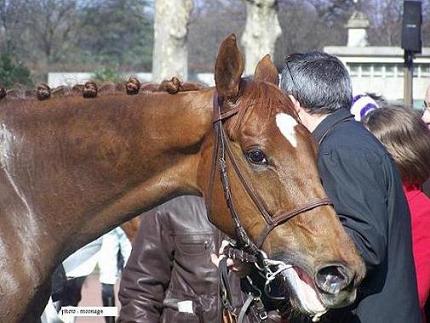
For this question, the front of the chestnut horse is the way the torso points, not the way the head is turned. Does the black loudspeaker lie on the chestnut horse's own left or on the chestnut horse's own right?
on the chestnut horse's own left

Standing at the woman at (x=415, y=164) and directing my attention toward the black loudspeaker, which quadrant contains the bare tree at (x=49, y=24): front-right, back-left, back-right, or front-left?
front-left

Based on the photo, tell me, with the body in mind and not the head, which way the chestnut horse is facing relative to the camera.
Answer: to the viewer's right

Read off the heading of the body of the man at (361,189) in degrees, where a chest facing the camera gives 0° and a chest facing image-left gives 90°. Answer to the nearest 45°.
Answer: approximately 135°

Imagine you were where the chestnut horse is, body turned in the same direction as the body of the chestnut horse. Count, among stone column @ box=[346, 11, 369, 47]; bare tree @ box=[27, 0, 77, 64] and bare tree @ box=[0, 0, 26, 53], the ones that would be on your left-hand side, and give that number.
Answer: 3

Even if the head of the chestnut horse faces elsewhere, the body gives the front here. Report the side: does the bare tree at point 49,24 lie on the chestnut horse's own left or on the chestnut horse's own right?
on the chestnut horse's own left

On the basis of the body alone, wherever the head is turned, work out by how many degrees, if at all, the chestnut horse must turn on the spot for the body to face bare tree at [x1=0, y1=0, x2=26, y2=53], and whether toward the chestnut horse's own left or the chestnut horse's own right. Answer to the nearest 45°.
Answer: approximately 90° to the chestnut horse's own left

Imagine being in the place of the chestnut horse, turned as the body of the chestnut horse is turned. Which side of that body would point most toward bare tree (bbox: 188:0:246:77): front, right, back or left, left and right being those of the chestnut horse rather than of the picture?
left

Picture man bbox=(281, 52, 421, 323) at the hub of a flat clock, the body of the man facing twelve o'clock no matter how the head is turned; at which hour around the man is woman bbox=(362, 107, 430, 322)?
The woman is roughly at 2 o'clock from the man.

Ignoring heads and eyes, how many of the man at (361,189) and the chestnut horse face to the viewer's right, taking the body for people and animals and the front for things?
1

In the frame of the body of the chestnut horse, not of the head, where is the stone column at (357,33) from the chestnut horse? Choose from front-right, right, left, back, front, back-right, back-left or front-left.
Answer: left

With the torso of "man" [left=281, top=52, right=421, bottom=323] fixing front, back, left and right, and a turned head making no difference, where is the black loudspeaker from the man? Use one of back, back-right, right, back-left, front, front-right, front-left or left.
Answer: front-right

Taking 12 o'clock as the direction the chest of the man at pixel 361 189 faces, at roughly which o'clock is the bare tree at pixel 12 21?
The bare tree is roughly at 1 o'clock from the man.

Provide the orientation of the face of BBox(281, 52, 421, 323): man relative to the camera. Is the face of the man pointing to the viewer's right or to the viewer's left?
to the viewer's left

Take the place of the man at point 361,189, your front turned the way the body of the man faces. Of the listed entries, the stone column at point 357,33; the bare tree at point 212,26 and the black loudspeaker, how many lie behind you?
0

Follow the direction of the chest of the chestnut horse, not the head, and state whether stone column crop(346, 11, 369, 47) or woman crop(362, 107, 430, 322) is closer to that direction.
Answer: the woman
